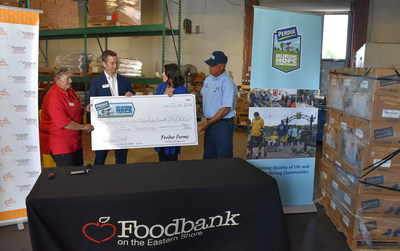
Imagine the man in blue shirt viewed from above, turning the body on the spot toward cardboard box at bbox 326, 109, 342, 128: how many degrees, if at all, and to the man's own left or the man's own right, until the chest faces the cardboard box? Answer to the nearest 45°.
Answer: approximately 135° to the man's own left

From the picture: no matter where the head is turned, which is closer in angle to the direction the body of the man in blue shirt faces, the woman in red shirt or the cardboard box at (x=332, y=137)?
the woman in red shirt

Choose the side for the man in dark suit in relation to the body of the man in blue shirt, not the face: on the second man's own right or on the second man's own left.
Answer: on the second man's own right

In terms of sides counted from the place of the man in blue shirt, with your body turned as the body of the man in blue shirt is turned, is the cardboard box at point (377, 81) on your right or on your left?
on your left

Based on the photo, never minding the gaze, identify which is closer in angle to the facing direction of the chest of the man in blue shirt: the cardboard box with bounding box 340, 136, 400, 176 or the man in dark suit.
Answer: the man in dark suit

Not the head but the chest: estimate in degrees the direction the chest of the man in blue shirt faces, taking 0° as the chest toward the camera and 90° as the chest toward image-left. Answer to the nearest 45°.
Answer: approximately 45°

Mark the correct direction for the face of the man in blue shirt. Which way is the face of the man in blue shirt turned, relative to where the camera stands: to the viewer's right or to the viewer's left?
to the viewer's left

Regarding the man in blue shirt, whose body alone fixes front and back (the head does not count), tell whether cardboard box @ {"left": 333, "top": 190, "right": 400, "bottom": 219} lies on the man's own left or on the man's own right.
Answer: on the man's own left

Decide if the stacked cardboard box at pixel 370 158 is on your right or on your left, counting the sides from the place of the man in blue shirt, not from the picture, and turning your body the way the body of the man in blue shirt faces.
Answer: on your left
